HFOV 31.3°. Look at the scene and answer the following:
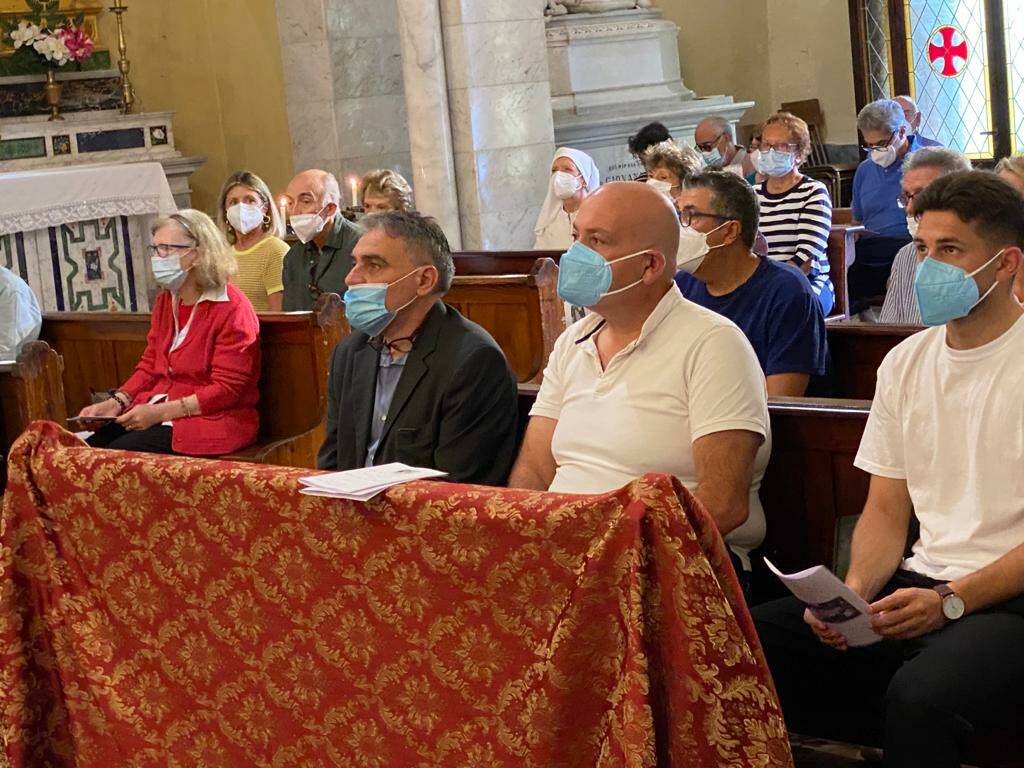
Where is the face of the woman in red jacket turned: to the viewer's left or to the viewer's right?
to the viewer's left

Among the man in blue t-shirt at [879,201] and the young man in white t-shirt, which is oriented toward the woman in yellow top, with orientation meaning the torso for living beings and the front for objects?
the man in blue t-shirt

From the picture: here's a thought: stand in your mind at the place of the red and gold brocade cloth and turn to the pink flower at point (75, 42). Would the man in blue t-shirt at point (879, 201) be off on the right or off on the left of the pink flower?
right

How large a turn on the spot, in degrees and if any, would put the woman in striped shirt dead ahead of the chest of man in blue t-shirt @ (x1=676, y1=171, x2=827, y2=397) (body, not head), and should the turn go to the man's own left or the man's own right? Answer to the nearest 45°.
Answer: approximately 135° to the man's own right

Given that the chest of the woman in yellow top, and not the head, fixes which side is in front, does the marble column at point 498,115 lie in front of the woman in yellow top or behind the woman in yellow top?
behind

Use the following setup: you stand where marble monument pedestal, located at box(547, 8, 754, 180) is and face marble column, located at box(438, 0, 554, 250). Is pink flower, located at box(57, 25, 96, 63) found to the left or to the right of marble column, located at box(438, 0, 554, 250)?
right
